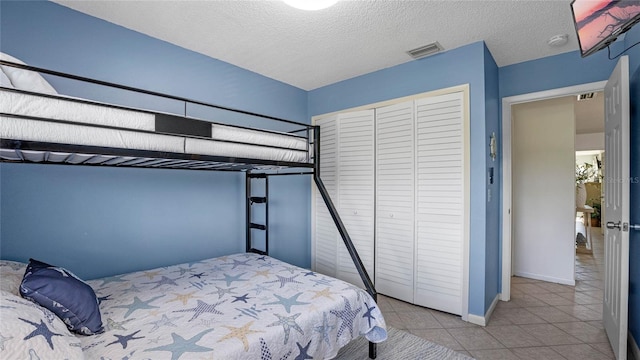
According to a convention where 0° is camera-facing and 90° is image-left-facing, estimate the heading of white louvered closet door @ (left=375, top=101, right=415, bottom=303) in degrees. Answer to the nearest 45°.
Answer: approximately 45°

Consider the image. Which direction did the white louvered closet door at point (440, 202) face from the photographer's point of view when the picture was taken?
facing the viewer and to the left of the viewer

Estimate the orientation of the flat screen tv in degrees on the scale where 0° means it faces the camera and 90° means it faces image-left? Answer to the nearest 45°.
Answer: approximately 45°

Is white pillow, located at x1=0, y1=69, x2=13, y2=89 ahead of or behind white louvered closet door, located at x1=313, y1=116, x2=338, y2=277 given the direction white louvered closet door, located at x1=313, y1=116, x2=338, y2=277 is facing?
ahead

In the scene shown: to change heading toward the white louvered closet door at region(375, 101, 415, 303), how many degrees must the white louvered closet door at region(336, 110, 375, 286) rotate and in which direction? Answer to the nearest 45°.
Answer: approximately 90° to its left

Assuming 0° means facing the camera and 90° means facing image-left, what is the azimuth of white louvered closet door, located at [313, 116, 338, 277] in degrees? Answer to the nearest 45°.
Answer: approximately 45°

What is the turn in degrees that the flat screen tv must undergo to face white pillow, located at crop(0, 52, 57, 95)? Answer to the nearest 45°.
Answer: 0° — it already faces it
